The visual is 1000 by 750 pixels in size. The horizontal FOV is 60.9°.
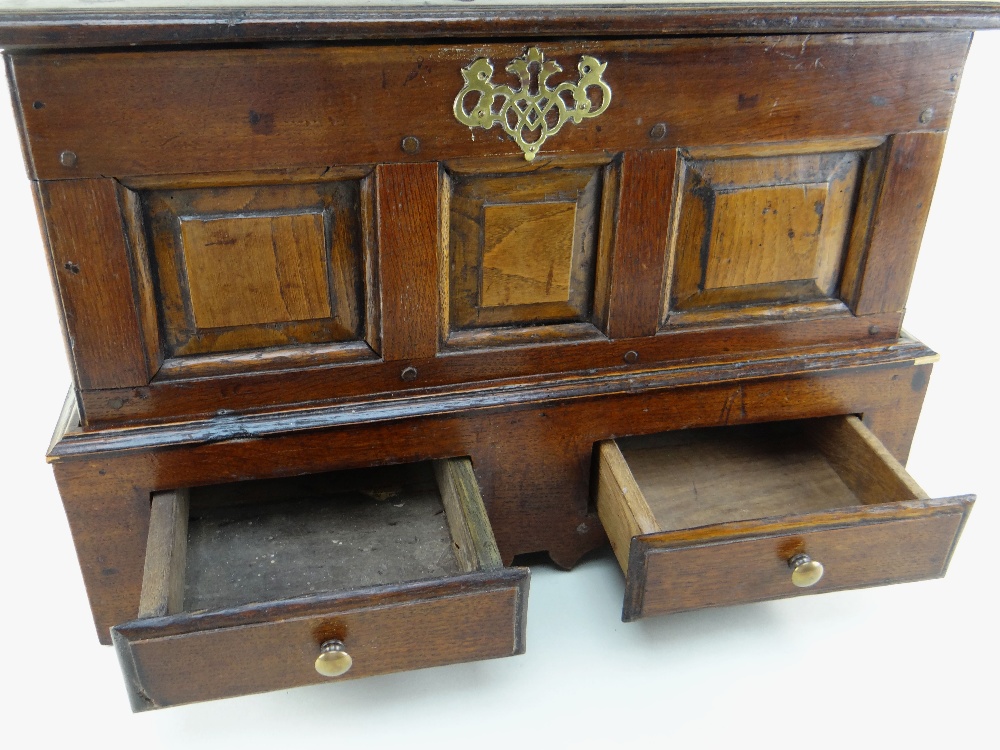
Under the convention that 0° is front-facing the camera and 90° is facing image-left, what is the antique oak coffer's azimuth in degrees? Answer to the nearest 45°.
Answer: approximately 0°
